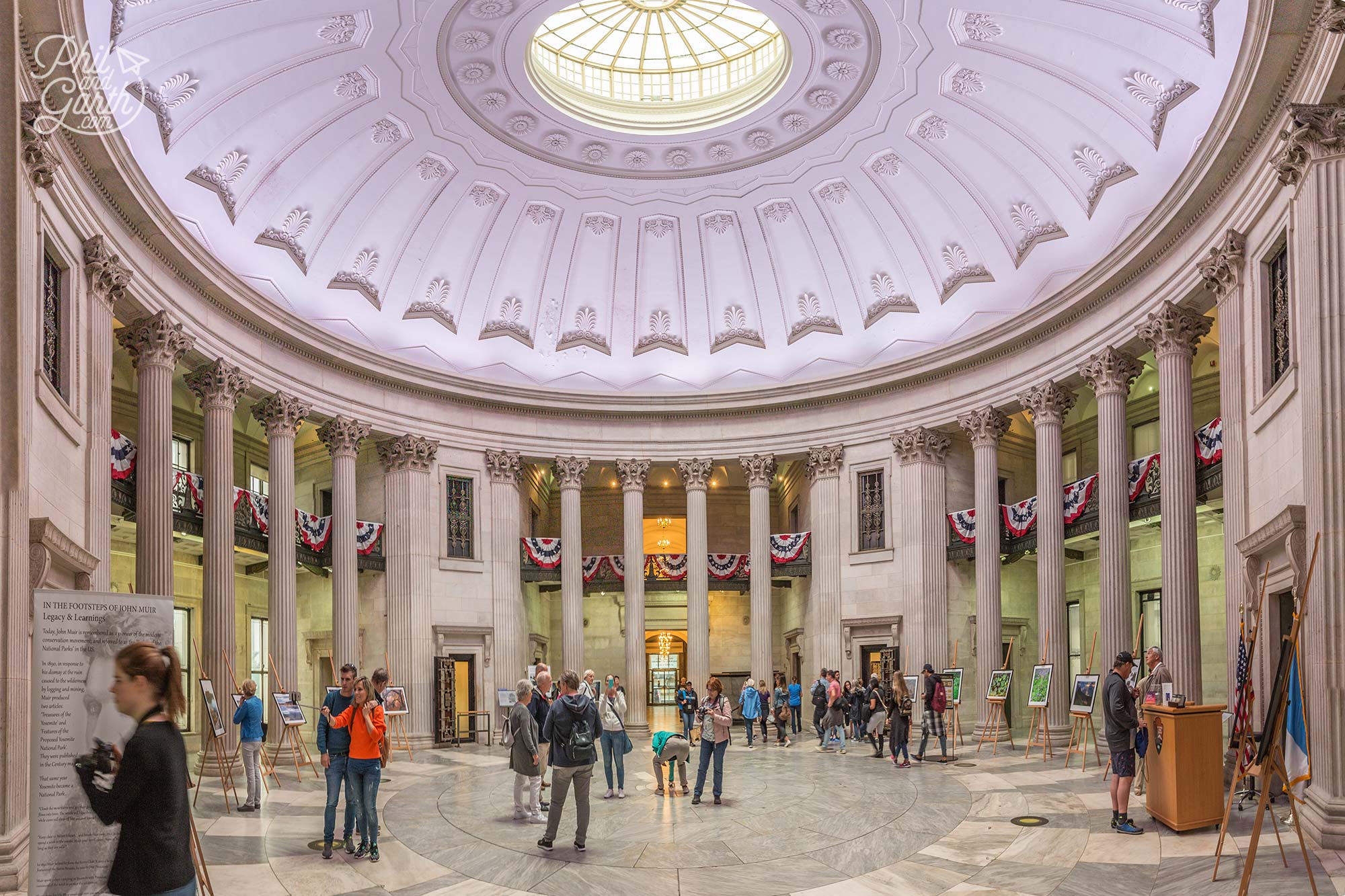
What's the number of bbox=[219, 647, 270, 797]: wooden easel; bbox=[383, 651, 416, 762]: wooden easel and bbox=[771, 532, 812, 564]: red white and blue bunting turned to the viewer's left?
0

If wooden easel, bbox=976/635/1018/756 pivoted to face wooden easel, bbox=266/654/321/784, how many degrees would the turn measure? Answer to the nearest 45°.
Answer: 0° — it already faces it

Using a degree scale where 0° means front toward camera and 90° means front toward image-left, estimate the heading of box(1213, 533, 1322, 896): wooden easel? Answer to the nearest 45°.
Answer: approximately 90°

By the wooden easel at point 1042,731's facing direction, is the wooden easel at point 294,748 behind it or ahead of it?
ahead

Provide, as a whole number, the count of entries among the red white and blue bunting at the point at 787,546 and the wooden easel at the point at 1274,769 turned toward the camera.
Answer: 1

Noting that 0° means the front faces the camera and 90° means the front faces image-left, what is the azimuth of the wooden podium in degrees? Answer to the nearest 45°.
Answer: approximately 45°

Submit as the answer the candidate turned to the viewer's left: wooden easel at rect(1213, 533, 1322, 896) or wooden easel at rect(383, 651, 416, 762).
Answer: wooden easel at rect(1213, 533, 1322, 896)

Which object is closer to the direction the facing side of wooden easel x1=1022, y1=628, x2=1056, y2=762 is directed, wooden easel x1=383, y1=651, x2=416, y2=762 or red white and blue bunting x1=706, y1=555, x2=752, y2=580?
the wooden easel

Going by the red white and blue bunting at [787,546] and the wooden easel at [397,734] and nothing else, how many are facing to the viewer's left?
0

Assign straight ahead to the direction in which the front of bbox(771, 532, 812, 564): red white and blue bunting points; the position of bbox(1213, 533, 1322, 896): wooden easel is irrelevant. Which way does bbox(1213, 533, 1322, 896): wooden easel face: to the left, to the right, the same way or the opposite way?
to the right

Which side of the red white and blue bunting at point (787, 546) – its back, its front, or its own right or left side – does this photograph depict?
front

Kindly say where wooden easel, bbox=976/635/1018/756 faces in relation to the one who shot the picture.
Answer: facing the viewer and to the left of the viewer
